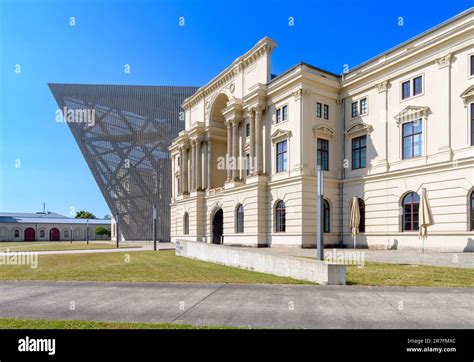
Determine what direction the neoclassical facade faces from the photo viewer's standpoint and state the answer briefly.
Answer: facing the viewer and to the left of the viewer

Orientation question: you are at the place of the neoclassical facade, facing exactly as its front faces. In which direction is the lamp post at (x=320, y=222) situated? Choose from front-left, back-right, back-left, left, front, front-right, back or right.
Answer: front-left
